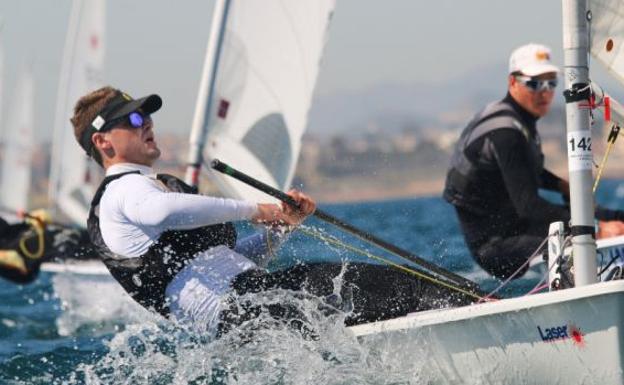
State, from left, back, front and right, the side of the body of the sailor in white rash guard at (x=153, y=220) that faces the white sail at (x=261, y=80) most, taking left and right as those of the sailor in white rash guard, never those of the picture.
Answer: left

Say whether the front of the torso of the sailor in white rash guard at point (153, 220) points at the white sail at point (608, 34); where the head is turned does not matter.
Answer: yes

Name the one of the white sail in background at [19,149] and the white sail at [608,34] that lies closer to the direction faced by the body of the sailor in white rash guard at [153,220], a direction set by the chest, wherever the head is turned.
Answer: the white sail

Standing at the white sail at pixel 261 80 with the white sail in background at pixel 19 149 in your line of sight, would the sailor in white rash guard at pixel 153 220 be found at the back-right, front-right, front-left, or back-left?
back-left

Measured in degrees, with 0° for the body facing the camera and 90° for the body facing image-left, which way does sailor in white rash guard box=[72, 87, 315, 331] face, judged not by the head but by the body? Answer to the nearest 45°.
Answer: approximately 270°

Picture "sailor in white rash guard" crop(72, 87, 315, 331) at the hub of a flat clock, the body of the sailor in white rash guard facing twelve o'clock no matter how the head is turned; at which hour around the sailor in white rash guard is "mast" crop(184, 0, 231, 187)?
The mast is roughly at 9 o'clock from the sailor in white rash guard.
